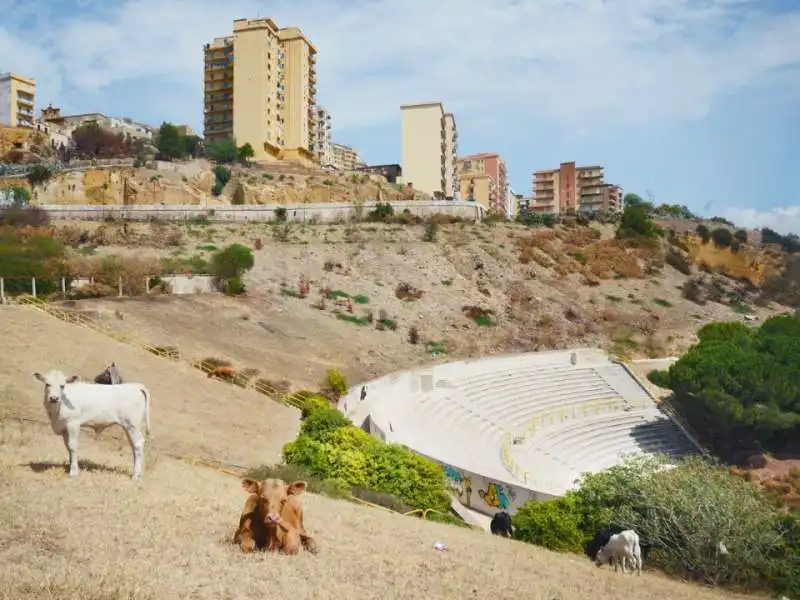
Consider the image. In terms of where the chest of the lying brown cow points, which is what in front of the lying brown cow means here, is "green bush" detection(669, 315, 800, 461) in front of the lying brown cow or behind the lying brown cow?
behind

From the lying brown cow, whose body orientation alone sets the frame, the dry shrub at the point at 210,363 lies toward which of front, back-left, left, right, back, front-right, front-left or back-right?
back

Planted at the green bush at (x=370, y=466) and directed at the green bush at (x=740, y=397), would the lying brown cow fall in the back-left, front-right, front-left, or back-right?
back-right

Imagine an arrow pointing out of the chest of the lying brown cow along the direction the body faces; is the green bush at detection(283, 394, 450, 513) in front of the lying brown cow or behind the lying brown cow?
behind

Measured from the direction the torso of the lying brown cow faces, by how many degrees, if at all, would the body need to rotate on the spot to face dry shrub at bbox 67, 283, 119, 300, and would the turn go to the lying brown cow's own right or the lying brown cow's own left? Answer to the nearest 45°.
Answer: approximately 180°

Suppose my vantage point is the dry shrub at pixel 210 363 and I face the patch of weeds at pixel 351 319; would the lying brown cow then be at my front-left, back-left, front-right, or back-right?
back-right

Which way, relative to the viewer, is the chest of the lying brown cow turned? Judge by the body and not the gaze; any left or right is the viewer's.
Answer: facing the viewer

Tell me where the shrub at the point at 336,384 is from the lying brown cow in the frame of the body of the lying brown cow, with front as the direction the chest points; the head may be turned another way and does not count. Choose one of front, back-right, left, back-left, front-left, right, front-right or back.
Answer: back

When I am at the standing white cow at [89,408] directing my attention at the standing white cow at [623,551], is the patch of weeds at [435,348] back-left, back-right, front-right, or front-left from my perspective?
front-left

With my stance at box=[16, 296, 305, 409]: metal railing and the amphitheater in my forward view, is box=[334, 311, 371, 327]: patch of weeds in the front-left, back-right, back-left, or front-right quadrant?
front-left

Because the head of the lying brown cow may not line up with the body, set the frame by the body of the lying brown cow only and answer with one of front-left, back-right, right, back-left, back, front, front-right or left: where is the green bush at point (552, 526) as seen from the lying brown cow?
back-left

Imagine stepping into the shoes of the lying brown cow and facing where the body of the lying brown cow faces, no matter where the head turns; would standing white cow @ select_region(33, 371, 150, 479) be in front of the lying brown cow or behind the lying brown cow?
behind

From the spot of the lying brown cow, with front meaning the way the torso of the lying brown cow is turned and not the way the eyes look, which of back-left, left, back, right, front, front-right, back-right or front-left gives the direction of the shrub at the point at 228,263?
back
